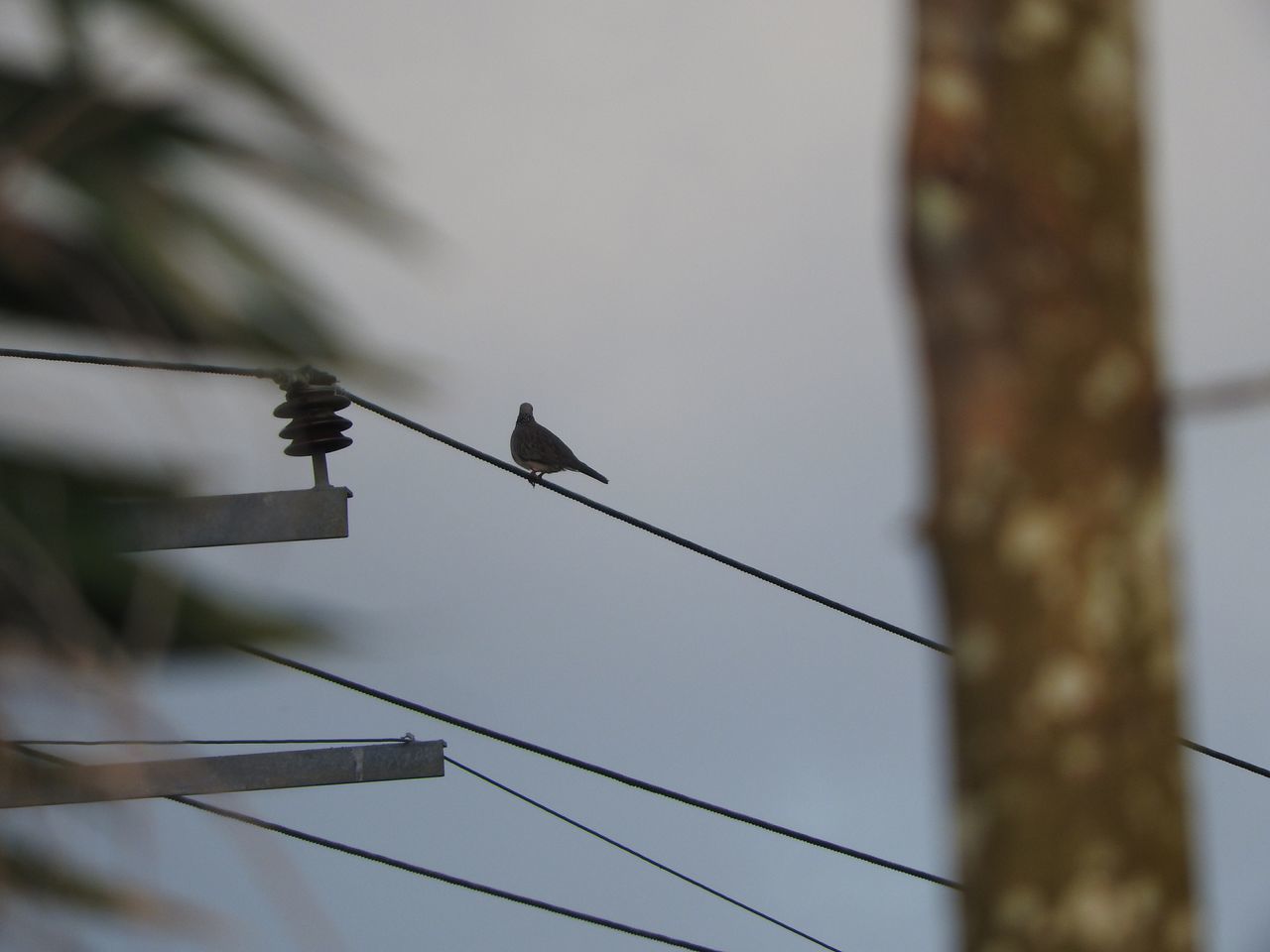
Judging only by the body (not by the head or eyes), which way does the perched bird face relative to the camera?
to the viewer's left

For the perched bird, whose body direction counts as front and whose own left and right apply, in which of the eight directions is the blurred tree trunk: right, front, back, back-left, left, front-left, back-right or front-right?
left
